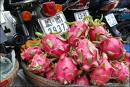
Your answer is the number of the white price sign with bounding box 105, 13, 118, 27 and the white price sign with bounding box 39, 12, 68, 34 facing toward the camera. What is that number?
2

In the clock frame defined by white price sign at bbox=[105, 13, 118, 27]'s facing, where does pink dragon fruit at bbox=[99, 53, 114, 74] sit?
The pink dragon fruit is roughly at 12 o'clock from the white price sign.

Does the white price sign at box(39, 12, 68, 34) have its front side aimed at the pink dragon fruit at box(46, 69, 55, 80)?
yes

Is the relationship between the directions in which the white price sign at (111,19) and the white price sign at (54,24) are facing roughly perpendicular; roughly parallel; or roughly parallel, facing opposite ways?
roughly parallel

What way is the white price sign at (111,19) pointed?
toward the camera

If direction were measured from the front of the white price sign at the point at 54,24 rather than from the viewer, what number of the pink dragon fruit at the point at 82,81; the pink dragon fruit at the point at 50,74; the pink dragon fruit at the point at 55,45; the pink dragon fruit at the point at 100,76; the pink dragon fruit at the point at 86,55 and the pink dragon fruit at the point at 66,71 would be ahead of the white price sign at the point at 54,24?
6

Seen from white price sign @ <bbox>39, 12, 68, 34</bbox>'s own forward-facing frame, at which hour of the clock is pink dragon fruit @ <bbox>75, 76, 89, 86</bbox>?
The pink dragon fruit is roughly at 12 o'clock from the white price sign.

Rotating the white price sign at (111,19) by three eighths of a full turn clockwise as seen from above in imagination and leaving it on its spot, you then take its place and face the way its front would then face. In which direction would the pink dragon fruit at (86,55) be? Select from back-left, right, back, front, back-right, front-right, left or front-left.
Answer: back-left

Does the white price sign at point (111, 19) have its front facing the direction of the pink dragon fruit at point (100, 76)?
yes

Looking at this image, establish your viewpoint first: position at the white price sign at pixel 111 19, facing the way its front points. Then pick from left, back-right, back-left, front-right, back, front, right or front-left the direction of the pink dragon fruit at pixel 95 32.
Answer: front

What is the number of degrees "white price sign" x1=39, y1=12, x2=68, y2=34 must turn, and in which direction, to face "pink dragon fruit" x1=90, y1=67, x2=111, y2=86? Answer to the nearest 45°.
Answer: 0° — it already faces it

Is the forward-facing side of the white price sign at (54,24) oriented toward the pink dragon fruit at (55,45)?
yes

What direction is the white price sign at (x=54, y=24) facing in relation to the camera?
toward the camera

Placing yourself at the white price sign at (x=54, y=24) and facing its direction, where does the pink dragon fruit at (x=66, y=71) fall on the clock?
The pink dragon fruit is roughly at 12 o'clock from the white price sign.

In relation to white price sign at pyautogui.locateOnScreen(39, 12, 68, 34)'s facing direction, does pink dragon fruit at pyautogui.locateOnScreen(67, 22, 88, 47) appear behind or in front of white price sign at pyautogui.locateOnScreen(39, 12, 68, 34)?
in front

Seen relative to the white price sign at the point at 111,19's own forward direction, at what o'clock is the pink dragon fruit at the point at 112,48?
The pink dragon fruit is roughly at 12 o'clock from the white price sign.

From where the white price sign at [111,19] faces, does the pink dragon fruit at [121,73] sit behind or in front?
in front
